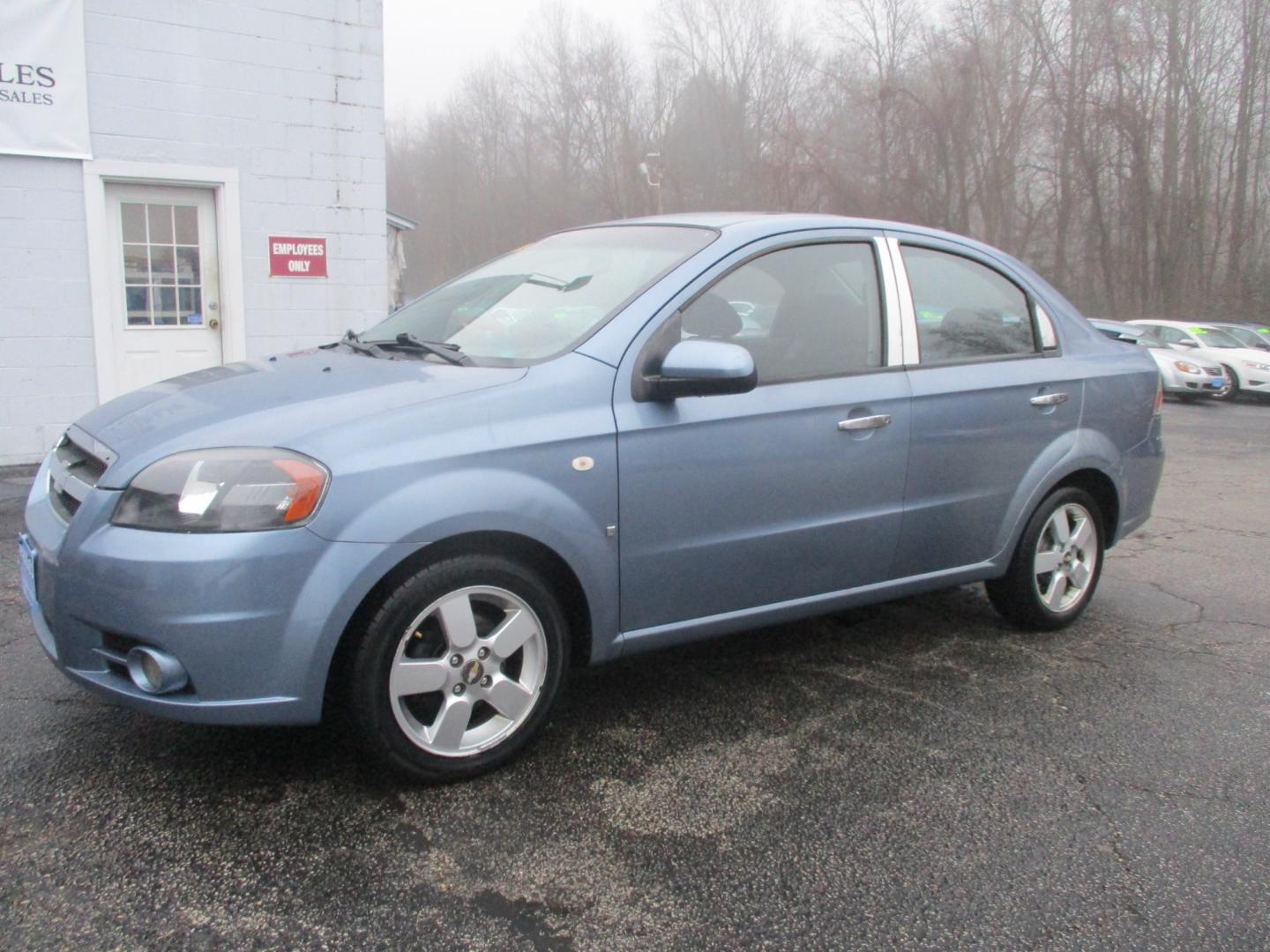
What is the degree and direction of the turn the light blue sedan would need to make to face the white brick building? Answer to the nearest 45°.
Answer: approximately 90° to its right

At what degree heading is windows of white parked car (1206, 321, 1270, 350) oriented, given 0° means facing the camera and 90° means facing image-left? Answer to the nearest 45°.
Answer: approximately 315°

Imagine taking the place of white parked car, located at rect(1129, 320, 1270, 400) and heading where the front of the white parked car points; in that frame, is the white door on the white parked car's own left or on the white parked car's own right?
on the white parked car's own right

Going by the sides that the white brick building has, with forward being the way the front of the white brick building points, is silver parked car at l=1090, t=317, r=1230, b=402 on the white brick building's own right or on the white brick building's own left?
on the white brick building's own left

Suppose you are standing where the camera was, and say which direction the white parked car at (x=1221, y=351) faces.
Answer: facing the viewer and to the right of the viewer

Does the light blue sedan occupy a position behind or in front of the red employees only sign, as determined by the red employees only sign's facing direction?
in front

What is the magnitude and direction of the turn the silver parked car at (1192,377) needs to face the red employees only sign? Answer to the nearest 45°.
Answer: approximately 90° to its right

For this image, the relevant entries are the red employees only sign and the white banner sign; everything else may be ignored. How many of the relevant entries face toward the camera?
2
